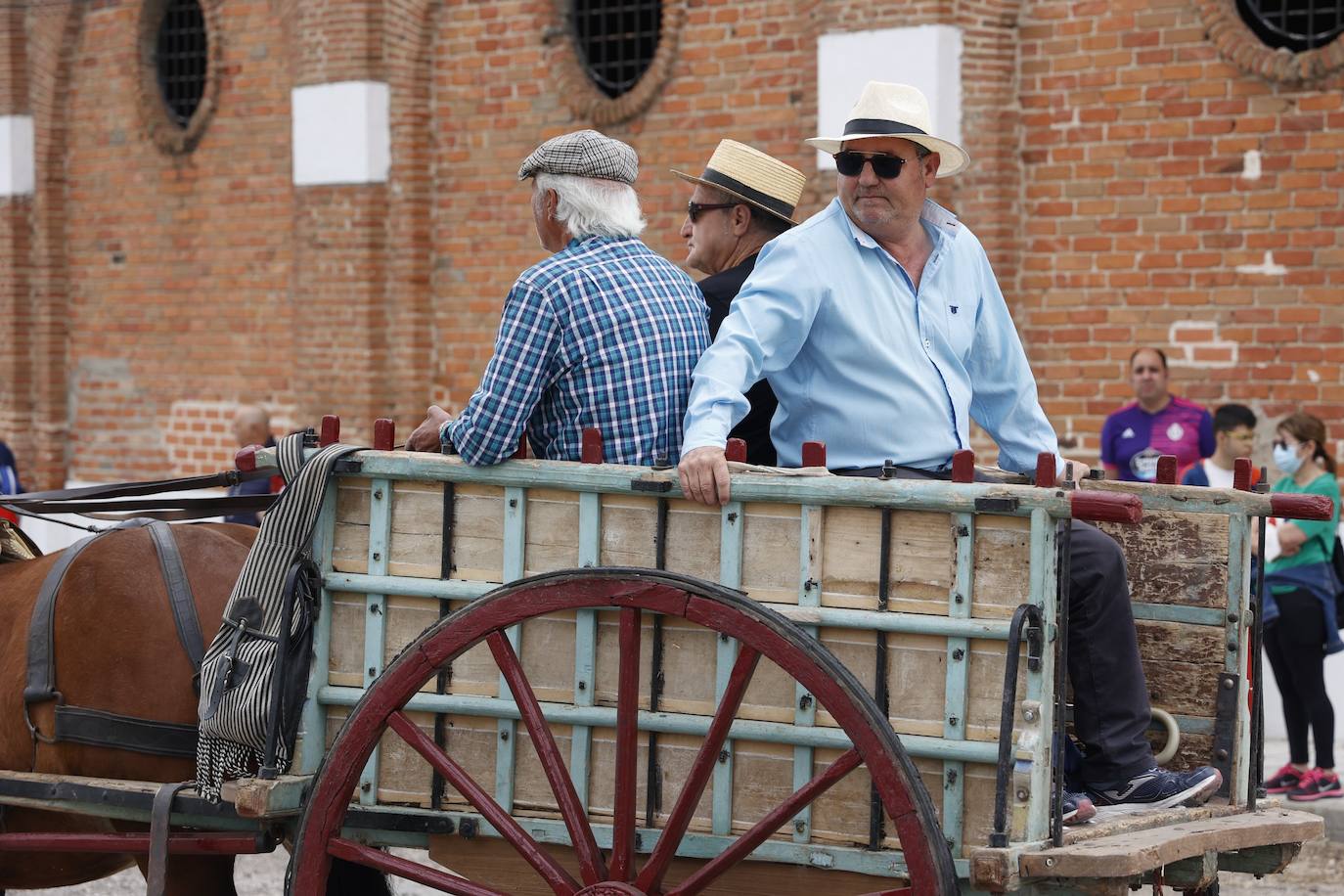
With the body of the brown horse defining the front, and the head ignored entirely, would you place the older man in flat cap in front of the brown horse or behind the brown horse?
behind

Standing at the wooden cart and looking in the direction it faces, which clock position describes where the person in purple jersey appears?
The person in purple jersey is roughly at 4 o'clock from the wooden cart.

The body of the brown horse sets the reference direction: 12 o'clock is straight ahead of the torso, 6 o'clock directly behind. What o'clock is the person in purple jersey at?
The person in purple jersey is roughly at 5 o'clock from the brown horse.

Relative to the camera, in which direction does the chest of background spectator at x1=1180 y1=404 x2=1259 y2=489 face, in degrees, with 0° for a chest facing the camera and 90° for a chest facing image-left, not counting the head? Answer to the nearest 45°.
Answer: approximately 315°

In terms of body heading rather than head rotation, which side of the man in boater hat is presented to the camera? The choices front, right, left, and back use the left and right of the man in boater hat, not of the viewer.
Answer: left

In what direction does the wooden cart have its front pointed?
to the viewer's left

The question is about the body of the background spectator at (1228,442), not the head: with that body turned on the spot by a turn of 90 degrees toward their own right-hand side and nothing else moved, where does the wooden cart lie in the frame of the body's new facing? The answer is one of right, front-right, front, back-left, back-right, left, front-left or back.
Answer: front-left

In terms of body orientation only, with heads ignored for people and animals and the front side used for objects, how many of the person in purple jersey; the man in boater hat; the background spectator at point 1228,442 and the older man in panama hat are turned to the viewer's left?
1

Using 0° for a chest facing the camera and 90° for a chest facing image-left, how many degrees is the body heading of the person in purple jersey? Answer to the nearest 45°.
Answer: approximately 0°

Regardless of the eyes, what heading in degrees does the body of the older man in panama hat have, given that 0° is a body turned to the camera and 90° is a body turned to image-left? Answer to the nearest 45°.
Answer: approximately 315°

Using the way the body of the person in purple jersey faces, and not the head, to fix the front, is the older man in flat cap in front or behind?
in front

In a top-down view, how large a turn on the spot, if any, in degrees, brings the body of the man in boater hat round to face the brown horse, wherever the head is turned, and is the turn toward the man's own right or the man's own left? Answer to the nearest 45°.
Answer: approximately 45° to the man's own left

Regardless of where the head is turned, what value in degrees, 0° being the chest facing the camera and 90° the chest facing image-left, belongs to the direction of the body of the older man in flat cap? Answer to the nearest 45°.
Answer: approximately 135°
